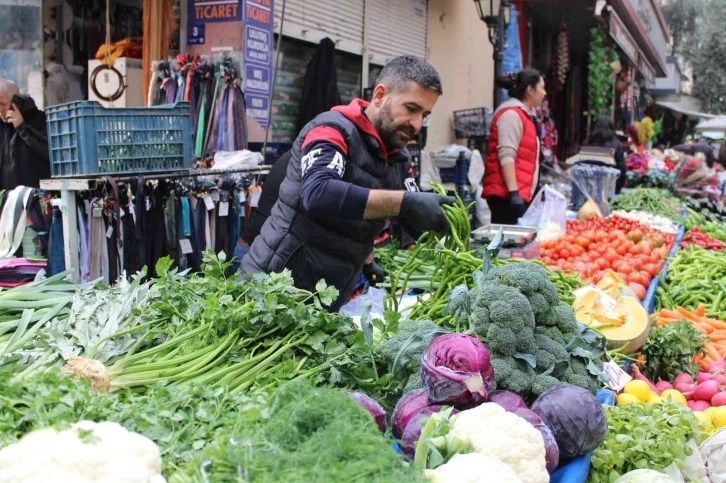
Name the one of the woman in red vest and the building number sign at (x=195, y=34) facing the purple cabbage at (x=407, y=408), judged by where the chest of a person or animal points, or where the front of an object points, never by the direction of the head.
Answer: the building number sign

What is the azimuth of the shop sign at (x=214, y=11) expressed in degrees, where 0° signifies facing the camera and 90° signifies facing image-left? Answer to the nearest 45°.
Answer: approximately 0°

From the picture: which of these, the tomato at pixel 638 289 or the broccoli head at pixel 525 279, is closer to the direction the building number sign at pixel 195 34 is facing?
the broccoli head

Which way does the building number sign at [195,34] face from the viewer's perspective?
toward the camera

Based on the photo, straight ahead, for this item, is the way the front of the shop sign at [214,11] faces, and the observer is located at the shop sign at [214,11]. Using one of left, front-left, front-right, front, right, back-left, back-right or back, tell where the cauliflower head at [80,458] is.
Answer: front

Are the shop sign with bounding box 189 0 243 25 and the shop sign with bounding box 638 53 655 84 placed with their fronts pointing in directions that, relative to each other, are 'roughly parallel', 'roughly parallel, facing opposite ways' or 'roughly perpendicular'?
roughly perpendicular

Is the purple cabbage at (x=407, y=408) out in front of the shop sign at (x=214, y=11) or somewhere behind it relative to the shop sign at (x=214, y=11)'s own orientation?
in front

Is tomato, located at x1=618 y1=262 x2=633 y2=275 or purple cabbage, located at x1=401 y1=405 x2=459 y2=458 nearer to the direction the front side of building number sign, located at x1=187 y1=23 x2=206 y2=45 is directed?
the purple cabbage

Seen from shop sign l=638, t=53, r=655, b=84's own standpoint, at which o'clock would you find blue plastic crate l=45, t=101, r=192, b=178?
The blue plastic crate is roughly at 11 o'clock from the shop sign.

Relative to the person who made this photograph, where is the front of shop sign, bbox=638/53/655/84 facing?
facing the viewer and to the left of the viewer

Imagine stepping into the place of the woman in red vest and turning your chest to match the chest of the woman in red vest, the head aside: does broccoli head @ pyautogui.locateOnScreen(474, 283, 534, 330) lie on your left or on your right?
on your right
